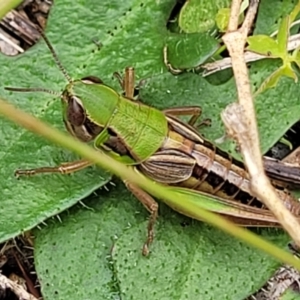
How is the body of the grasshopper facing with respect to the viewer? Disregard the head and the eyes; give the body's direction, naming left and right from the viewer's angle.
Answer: facing away from the viewer and to the left of the viewer
